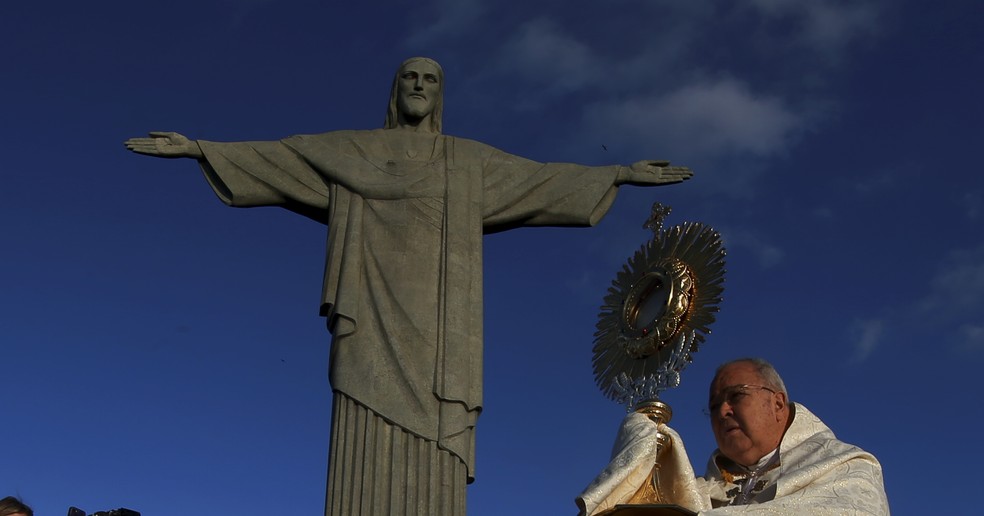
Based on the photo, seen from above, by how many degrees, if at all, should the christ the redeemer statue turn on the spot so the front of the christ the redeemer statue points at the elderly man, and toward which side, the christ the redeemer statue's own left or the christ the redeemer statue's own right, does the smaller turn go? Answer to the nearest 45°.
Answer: approximately 45° to the christ the redeemer statue's own left

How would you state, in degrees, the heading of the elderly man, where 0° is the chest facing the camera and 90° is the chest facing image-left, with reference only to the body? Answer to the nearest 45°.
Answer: approximately 45°

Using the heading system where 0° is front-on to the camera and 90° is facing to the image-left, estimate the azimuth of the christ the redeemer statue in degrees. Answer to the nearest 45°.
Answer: approximately 0°
